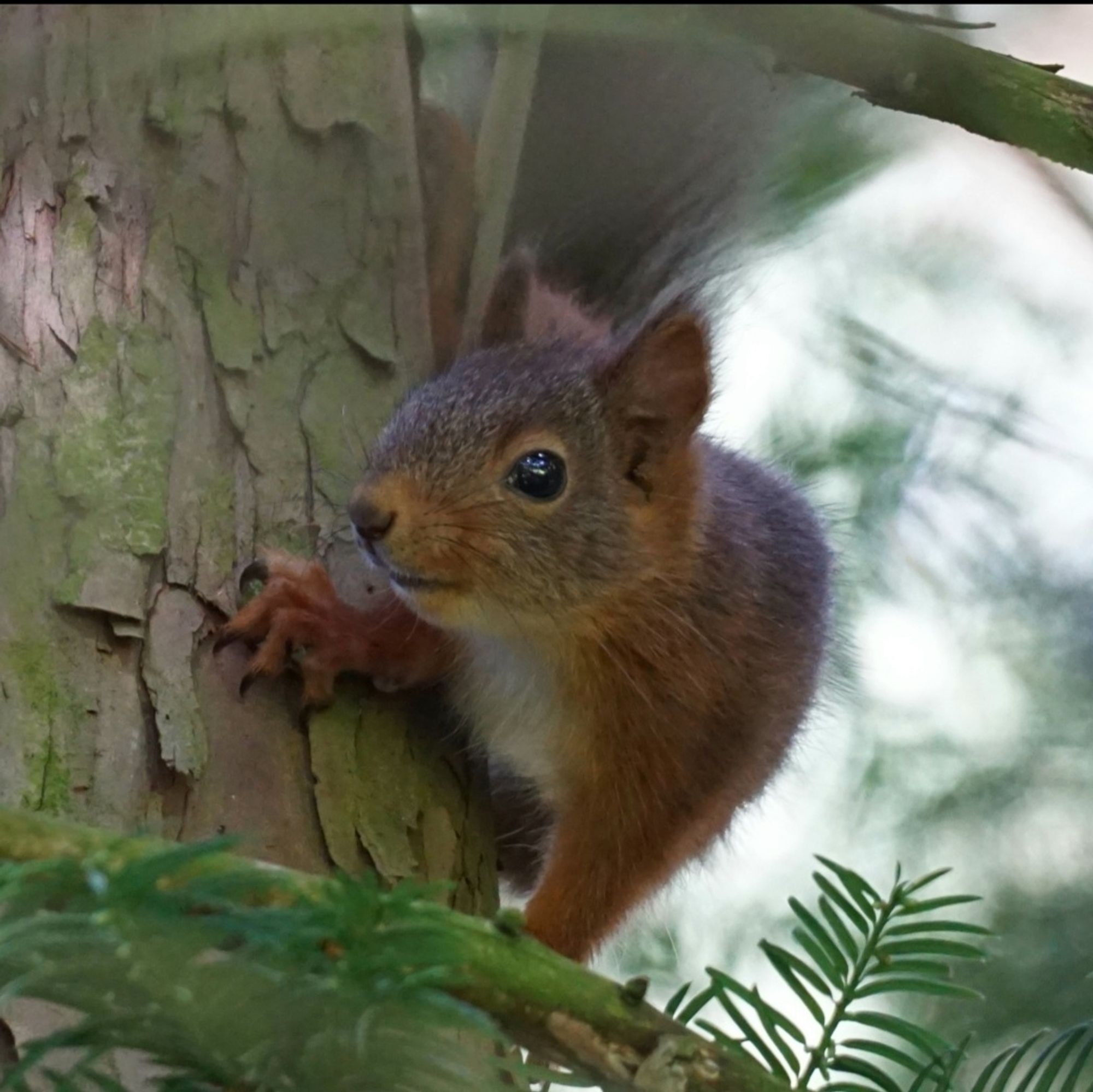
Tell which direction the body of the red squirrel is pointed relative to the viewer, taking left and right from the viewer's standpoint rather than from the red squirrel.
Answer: facing the viewer and to the left of the viewer
